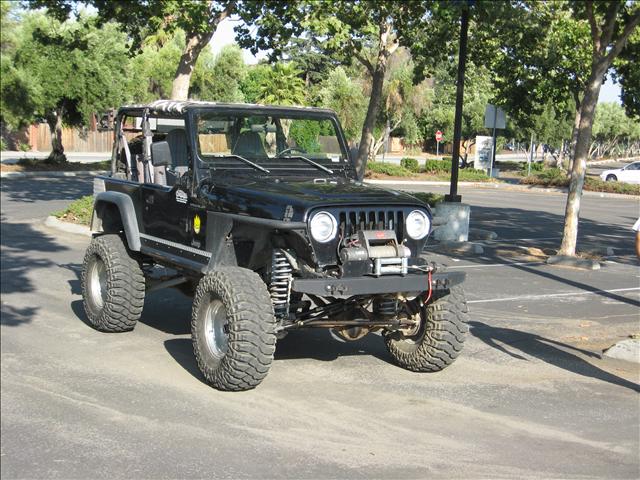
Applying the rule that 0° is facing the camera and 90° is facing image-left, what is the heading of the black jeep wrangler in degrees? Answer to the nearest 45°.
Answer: approximately 315°

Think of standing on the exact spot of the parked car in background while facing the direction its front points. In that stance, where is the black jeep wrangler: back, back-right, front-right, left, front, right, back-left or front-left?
left

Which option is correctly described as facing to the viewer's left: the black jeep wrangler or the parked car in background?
the parked car in background

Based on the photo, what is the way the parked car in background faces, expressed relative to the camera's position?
facing to the left of the viewer

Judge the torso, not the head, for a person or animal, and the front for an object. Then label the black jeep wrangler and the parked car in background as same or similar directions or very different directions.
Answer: very different directions

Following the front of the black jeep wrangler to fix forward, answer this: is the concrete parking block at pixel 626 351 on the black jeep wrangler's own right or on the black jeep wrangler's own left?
on the black jeep wrangler's own left

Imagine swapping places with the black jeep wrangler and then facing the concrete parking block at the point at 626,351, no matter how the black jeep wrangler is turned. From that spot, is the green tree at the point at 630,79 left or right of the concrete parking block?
left

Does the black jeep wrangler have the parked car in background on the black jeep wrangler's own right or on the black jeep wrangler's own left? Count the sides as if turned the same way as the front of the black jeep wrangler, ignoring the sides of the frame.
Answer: on the black jeep wrangler's own left

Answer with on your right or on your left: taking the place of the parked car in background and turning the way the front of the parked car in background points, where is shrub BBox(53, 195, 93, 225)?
on your left

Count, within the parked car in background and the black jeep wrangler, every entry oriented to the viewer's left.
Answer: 1

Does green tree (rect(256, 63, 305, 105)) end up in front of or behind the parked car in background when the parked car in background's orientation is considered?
in front

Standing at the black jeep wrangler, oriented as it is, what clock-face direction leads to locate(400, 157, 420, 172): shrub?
The shrub is roughly at 8 o'clock from the black jeep wrangler.

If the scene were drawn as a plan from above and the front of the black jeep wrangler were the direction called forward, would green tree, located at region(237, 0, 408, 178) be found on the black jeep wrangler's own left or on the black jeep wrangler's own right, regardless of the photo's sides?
on the black jeep wrangler's own left
